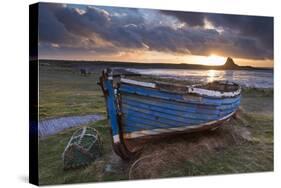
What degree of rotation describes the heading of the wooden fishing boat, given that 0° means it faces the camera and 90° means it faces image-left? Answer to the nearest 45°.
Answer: approximately 45°
